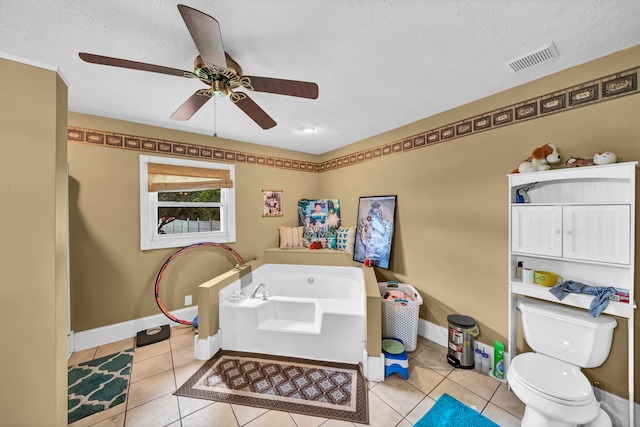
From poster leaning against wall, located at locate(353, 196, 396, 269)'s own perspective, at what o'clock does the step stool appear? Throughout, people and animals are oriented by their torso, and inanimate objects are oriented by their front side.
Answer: The step stool is roughly at 10 o'clock from the poster leaning against wall.

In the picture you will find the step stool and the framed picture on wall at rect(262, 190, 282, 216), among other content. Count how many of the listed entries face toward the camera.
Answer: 2

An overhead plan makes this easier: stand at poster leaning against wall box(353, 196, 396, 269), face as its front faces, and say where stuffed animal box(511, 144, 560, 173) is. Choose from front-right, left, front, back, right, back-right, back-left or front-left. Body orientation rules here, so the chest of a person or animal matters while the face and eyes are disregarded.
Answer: left

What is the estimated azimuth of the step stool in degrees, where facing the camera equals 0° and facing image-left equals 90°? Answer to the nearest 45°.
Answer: approximately 0°

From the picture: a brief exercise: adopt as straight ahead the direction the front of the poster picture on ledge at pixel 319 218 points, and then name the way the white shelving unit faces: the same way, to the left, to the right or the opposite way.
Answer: to the right

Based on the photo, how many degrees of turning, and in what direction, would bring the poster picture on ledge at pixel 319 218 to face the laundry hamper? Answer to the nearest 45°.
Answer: approximately 45° to its left

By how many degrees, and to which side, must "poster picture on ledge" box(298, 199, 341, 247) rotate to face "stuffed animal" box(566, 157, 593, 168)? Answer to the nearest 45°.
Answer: approximately 45° to its left

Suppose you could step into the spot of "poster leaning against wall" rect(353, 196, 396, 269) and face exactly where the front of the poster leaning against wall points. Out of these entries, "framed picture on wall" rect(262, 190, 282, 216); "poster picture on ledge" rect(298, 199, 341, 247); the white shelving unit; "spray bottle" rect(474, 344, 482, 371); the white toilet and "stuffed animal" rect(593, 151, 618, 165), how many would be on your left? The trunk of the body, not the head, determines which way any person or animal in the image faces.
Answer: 4
